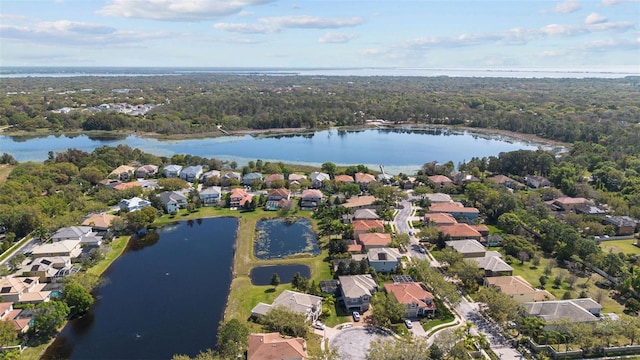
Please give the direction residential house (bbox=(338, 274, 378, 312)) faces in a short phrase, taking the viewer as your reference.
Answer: facing the viewer

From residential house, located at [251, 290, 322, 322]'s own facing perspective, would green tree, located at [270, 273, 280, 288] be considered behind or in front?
behind

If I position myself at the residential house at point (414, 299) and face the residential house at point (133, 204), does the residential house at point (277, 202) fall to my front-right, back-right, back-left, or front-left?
front-right

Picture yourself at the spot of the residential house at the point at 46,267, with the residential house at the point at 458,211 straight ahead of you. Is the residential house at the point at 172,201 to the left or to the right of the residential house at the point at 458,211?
left

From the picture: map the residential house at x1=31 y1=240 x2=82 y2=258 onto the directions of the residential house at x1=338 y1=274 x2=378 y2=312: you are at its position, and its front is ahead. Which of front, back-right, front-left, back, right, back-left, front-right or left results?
right

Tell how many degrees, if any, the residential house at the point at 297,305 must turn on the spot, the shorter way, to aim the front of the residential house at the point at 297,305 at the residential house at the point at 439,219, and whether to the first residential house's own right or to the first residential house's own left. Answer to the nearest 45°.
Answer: approximately 90° to the first residential house's own left

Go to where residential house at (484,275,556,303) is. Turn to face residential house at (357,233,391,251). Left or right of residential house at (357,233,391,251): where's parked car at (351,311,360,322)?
left

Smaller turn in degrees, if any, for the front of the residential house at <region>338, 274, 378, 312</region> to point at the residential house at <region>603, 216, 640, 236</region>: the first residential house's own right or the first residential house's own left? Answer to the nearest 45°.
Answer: approximately 135° to the first residential house's own left

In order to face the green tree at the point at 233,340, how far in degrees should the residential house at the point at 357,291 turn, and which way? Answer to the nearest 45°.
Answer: approximately 45° to its right

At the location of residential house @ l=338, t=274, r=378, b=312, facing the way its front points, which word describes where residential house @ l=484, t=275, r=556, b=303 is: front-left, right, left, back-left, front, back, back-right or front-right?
left

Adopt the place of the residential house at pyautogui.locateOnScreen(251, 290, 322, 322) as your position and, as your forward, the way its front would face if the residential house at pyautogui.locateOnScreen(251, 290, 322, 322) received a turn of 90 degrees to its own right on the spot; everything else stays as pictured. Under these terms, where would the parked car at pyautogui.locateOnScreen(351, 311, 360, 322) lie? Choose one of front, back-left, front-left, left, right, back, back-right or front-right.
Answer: back-left

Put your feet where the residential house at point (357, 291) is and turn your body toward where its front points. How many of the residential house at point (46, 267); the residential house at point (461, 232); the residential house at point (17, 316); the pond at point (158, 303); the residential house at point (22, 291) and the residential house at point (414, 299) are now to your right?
4

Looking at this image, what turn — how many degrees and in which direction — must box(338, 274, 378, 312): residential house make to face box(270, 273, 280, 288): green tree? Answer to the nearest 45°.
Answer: approximately 90° to its right

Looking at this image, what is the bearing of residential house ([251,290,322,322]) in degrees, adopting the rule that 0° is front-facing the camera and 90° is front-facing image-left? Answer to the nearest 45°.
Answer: approximately 315°

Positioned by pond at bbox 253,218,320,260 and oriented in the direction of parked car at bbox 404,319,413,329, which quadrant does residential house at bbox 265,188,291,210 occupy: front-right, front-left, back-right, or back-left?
back-left

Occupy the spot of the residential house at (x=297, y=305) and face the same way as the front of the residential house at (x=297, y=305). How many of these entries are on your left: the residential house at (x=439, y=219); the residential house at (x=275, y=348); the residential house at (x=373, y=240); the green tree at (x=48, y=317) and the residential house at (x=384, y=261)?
3

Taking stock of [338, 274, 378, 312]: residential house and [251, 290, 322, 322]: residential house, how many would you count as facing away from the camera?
0

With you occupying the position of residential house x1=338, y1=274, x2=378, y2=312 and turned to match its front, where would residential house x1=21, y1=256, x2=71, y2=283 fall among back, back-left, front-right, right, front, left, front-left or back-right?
right
